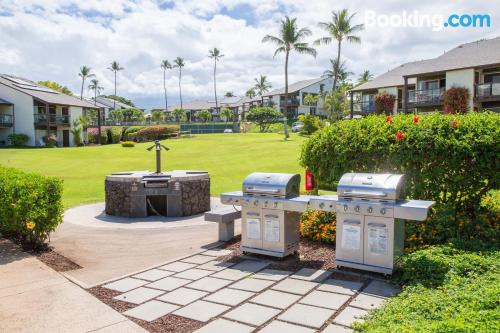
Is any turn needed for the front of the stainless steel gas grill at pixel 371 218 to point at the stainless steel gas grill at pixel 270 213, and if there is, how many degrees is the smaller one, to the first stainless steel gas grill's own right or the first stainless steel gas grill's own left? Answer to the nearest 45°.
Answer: approximately 90° to the first stainless steel gas grill's own right

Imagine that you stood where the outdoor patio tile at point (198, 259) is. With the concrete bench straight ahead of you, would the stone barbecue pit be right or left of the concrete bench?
left

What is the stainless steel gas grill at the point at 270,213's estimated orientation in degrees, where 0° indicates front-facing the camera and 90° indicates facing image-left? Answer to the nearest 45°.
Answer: approximately 45°

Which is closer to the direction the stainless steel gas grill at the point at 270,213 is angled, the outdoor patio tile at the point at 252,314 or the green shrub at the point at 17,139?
the outdoor patio tile

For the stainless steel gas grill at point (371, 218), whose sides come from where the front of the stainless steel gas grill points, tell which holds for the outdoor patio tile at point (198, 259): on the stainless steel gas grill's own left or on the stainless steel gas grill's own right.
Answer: on the stainless steel gas grill's own right

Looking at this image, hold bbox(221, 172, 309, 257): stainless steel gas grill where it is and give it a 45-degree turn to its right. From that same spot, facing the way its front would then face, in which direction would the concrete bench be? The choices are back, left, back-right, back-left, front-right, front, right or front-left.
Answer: front-right

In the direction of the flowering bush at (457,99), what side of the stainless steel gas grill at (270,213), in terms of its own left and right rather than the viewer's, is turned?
back

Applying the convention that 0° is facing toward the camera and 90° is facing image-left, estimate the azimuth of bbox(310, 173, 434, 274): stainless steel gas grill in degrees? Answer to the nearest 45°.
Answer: approximately 0°

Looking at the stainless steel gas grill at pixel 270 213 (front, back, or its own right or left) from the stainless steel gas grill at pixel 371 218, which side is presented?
left

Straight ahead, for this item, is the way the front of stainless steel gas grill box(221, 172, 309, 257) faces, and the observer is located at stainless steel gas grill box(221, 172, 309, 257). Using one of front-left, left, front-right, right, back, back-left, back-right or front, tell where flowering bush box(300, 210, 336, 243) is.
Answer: back

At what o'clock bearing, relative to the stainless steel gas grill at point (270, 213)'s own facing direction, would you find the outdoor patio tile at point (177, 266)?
The outdoor patio tile is roughly at 1 o'clock from the stainless steel gas grill.

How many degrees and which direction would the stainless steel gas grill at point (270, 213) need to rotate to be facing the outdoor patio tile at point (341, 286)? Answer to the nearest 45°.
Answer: approximately 90° to its left

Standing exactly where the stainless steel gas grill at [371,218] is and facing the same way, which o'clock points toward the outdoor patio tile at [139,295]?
The outdoor patio tile is roughly at 2 o'clock from the stainless steel gas grill.

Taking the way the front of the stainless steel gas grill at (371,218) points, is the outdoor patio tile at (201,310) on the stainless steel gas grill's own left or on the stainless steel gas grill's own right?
on the stainless steel gas grill's own right

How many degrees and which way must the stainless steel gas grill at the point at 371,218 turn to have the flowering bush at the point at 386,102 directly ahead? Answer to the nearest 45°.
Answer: approximately 180°

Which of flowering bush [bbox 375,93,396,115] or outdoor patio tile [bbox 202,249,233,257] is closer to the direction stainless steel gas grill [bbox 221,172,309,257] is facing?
the outdoor patio tile
